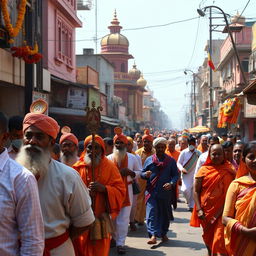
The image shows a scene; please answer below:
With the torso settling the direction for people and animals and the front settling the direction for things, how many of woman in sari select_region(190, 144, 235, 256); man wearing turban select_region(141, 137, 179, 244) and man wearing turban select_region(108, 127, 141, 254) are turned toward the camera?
3

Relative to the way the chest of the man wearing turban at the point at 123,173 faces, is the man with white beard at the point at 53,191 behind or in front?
in front

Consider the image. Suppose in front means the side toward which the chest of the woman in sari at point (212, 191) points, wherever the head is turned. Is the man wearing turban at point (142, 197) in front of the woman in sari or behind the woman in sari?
behind

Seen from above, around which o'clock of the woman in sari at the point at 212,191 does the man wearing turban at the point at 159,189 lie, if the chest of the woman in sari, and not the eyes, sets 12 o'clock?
The man wearing turban is roughly at 5 o'clock from the woman in sari.

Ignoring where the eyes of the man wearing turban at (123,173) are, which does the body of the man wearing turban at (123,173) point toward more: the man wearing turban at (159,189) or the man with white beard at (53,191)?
the man with white beard

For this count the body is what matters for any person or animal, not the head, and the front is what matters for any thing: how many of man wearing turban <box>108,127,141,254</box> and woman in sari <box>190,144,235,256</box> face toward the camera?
2

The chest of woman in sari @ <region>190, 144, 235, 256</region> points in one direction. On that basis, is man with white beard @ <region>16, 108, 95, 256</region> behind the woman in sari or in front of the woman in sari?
in front

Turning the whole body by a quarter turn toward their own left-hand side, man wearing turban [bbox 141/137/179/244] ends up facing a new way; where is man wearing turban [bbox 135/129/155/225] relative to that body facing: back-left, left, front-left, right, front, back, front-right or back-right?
left

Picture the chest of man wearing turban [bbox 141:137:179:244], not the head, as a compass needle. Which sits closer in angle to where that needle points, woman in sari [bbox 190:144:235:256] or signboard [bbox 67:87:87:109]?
the woman in sari

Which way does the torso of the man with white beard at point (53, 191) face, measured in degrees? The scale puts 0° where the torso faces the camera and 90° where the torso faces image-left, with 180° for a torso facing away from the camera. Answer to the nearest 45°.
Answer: approximately 45°
